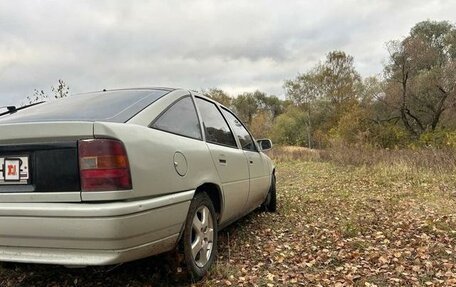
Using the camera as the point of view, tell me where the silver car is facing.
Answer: facing away from the viewer and to the right of the viewer

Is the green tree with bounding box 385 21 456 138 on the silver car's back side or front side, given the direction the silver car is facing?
on the front side
